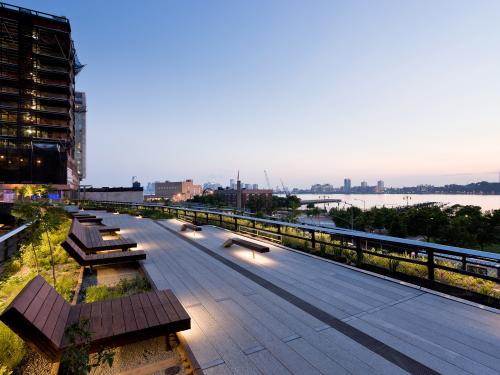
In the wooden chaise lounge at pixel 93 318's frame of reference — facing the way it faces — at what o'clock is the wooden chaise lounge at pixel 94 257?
the wooden chaise lounge at pixel 94 257 is roughly at 9 o'clock from the wooden chaise lounge at pixel 93 318.

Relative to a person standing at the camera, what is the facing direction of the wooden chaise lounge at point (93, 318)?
facing to the right of the viewer

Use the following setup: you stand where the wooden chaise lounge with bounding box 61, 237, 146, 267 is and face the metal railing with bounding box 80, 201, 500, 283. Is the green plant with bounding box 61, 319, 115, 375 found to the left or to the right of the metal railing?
right

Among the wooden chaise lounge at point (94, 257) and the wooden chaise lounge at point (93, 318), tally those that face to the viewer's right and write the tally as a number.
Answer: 2

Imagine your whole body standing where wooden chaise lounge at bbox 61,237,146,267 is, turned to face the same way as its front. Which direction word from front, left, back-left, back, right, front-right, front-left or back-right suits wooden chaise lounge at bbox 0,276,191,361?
right

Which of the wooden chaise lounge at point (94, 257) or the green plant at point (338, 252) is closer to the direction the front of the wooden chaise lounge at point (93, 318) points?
the green plant

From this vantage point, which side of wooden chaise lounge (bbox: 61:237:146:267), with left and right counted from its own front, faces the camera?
right

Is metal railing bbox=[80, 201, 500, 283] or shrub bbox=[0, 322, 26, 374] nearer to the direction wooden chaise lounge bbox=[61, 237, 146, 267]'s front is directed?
the metal railing

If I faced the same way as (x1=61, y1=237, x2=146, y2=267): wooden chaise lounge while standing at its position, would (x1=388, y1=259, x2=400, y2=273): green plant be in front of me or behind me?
in front

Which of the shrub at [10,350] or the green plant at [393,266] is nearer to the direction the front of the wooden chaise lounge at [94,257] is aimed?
the green plant

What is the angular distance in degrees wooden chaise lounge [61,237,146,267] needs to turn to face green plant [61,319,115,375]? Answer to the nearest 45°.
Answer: approximately 90° to its right

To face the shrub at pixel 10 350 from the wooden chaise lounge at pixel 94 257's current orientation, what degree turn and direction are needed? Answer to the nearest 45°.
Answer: approximately 90° to its right

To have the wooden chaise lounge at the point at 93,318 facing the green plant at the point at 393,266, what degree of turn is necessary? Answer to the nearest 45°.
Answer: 0° — it already faces it

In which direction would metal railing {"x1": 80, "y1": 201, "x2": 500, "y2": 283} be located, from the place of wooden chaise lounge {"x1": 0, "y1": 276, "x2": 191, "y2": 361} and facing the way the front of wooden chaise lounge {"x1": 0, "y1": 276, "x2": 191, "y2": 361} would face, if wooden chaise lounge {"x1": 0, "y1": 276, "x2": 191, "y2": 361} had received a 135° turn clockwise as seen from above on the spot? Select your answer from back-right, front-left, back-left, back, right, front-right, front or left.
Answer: back-left
